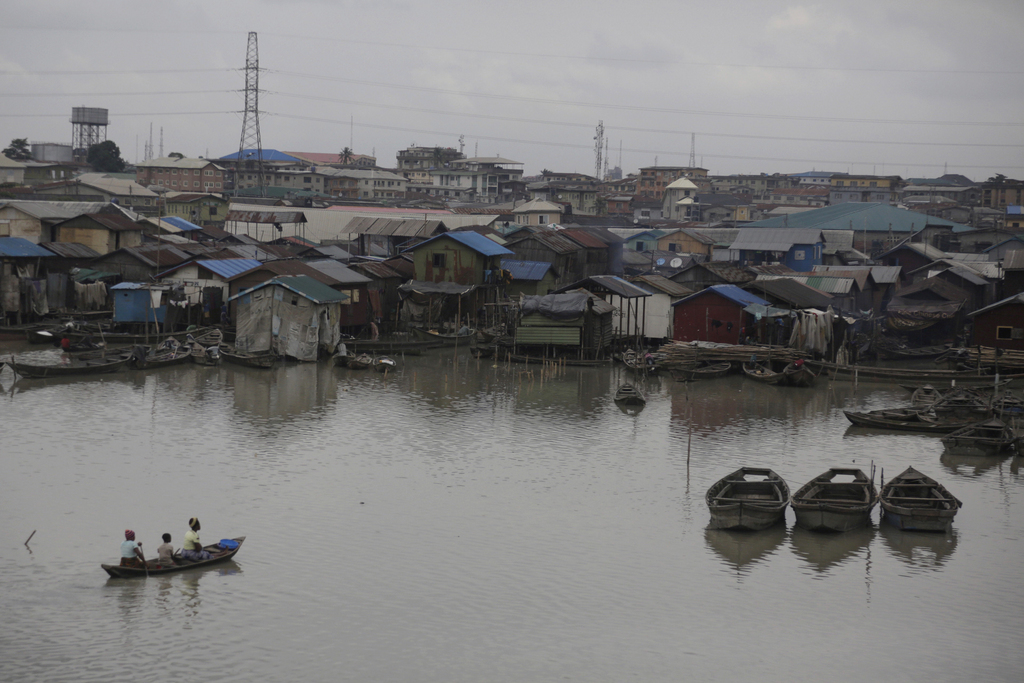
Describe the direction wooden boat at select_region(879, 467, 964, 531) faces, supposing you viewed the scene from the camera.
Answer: facing away from the viewer

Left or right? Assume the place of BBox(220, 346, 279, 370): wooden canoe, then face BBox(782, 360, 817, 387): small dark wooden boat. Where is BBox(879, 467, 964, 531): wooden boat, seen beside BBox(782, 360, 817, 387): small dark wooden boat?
right

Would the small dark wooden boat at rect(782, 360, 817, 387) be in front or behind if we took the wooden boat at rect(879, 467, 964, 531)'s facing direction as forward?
in front

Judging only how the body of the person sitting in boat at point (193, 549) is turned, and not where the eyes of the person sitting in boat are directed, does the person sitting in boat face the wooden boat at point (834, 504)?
yes

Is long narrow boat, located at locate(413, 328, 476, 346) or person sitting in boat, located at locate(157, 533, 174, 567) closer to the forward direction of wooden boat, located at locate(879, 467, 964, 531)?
the long narrow boat
